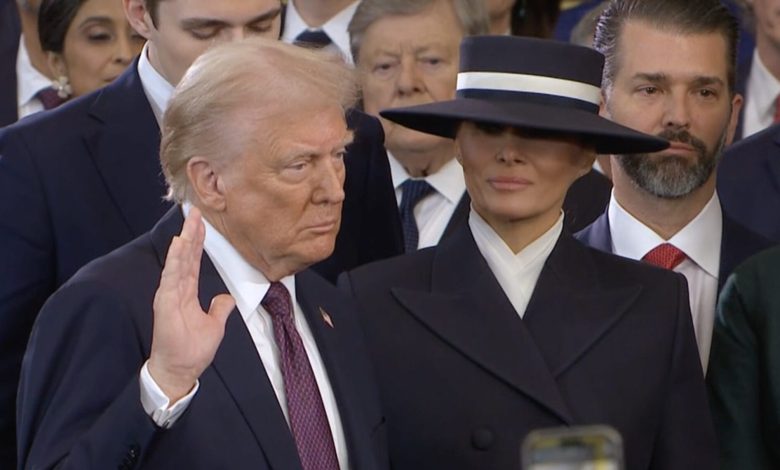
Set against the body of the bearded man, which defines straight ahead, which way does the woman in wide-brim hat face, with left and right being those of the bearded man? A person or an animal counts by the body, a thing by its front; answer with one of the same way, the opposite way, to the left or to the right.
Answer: the same way

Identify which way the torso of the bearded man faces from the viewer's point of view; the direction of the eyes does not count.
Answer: toward the camera

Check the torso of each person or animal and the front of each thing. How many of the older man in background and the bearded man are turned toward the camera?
2

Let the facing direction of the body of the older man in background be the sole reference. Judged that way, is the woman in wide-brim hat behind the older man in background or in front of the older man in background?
in front

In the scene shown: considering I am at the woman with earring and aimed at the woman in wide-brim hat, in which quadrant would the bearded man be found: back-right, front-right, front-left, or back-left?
front-left

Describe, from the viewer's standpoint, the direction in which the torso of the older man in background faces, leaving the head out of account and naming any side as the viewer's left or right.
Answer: facing the viewer

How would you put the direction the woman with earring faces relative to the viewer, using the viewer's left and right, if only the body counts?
facing the viewer and to the right of the viewer

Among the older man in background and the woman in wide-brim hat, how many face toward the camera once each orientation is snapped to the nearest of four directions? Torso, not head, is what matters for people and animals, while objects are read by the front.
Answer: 2

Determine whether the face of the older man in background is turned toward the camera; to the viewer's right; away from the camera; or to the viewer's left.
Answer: toward the camera

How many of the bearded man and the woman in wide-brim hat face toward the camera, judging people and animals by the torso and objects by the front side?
2

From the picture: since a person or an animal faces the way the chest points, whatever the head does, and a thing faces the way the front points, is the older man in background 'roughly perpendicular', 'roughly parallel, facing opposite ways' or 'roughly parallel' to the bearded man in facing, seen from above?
roughly parallel

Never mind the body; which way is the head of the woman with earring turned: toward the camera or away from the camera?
toward the camera
